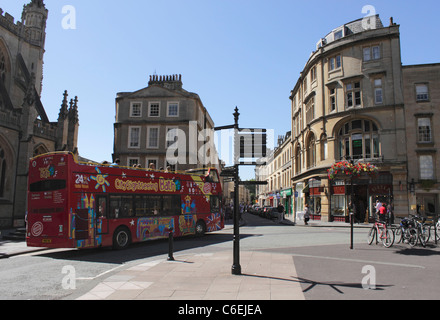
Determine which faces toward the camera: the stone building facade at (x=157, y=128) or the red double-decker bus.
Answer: the stone building facade

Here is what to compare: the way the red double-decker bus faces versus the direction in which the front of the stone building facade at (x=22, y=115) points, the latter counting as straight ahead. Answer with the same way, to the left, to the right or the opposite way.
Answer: to the left

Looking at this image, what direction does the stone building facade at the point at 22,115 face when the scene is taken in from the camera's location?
facing the viewer and to the right of the viewer

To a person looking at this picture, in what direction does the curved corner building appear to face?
facing the viewer and to the left of the viewer

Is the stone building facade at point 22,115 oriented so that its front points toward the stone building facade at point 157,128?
no

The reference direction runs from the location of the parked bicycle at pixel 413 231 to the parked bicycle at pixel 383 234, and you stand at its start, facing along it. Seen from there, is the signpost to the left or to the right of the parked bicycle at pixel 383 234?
left

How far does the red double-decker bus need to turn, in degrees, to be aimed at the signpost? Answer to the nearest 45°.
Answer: approximately 90° to its right

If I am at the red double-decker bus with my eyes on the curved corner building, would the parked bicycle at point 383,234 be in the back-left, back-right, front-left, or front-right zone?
front-right

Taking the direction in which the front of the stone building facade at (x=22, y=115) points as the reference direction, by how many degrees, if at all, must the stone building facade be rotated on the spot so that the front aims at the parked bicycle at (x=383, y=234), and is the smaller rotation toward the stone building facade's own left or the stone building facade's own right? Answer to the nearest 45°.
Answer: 0° — it already faces it

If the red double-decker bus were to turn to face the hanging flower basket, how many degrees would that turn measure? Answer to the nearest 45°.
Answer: approximately 45° to its right

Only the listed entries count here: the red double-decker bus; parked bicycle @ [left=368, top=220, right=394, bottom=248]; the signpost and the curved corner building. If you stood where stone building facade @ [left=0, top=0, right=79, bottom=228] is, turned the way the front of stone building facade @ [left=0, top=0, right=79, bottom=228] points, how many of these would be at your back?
0

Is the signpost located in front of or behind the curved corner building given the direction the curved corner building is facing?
in front

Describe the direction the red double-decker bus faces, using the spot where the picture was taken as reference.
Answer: facing away from the viewer and to the right of the viewer

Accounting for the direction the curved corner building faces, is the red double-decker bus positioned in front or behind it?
in front

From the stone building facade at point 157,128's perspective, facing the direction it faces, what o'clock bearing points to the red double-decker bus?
The red double-decker bus is roughly at 12 o'clock from the stone building facade.

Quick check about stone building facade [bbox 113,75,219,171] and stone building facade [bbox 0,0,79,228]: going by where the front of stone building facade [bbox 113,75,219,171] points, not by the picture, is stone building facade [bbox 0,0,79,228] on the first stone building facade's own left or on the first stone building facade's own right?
on the first stone building facade's own right

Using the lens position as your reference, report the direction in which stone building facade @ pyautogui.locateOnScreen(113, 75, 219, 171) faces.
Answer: facing the viewer

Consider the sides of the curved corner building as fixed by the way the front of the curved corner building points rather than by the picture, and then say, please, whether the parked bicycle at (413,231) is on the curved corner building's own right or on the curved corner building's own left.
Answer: on the curved corner building's own left

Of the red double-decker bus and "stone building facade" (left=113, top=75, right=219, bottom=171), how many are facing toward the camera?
1
